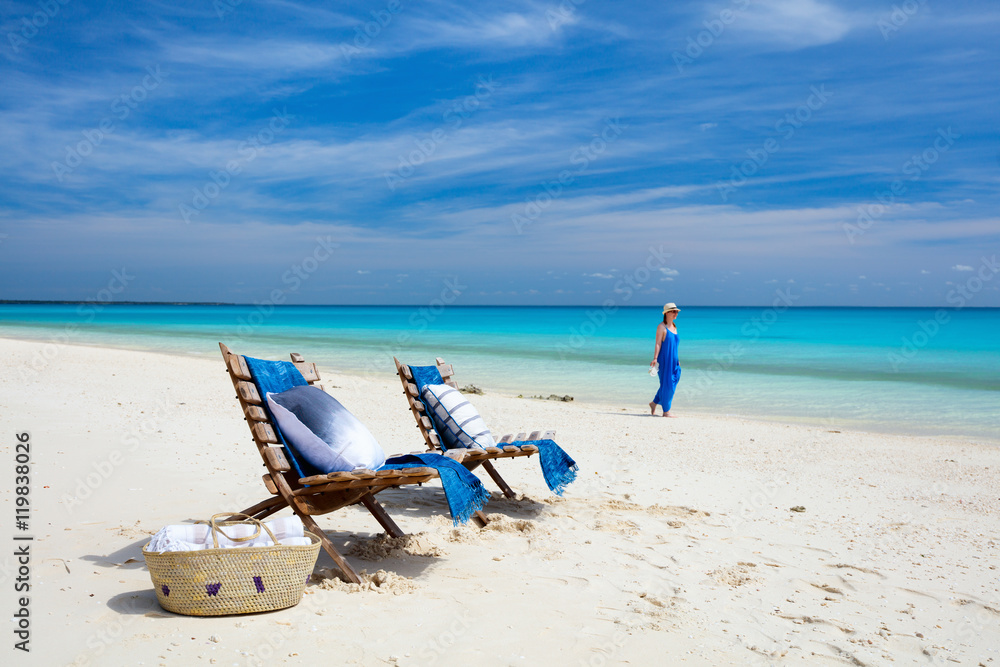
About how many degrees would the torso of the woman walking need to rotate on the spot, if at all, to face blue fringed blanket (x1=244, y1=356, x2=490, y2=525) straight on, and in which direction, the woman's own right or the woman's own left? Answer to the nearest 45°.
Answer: approximately 45° to the woman's own right

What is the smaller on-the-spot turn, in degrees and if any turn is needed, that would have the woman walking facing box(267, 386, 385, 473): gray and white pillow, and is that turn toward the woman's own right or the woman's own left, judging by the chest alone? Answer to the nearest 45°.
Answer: approximately 45° to the woman's own right

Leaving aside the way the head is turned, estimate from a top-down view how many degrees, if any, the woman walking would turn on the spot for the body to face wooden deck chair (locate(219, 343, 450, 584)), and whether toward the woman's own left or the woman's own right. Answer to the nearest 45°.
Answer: approximately 45° to the woman's own right

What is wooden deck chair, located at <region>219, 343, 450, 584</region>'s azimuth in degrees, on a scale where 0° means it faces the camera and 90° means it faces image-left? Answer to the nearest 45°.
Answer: approximately 315°

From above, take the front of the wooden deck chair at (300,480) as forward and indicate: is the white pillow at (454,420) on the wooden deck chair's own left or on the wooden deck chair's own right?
on the wooden deck chair's own left
